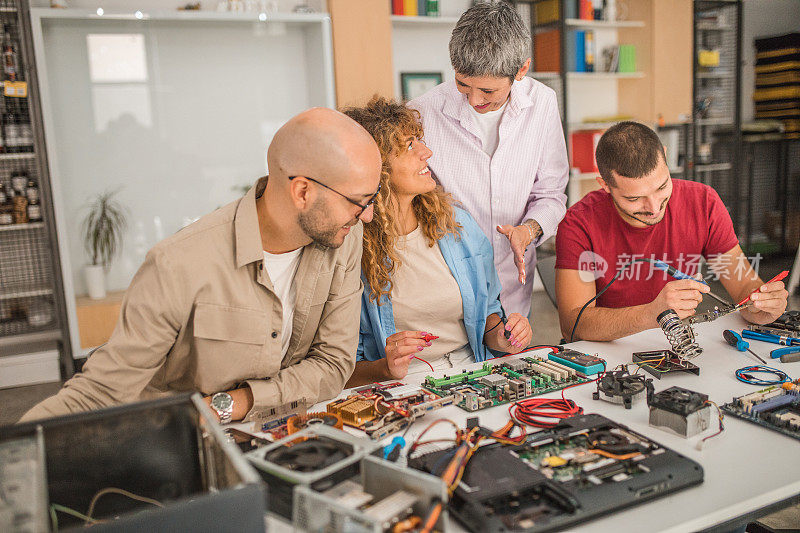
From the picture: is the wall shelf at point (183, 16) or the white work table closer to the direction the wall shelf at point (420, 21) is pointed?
the white work table

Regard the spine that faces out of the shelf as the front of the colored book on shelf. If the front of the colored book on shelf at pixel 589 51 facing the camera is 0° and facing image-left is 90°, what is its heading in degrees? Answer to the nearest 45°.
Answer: approximately 0°

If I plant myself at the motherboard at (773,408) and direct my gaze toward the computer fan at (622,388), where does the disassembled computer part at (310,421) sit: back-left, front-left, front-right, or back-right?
front-left

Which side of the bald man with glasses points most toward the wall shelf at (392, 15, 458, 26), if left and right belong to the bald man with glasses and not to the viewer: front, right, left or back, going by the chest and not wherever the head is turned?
left

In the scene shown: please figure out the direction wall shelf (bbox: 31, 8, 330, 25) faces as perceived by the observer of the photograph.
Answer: facing the viewer

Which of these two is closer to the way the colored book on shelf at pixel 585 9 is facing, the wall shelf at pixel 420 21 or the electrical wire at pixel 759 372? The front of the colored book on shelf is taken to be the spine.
the electrical wire

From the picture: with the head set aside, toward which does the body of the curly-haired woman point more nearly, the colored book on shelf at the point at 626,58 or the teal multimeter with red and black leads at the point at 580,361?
the teal multimeter with red and black leads

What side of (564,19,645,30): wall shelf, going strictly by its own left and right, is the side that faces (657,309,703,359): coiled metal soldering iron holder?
front

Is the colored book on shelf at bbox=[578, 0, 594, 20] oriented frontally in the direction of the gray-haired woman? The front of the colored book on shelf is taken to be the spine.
yes

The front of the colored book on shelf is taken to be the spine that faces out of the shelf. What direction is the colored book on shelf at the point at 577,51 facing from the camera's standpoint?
toward the camera

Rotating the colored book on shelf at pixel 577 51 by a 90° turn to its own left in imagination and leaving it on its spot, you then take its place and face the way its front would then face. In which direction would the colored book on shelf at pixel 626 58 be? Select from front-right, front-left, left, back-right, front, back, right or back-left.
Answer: front-left

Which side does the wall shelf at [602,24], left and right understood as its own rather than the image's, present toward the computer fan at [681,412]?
front

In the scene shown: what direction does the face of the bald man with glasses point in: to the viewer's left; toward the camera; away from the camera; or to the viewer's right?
to the viewer's right

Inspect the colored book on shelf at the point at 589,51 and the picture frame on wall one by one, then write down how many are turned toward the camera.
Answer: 2

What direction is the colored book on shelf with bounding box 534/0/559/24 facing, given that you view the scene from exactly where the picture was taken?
facing the viewer

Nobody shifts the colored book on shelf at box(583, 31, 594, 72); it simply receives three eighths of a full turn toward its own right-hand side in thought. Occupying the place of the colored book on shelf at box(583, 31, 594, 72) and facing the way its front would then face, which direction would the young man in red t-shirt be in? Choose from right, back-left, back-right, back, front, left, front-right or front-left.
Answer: back-left

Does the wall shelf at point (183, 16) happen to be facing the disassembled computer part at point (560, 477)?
yes

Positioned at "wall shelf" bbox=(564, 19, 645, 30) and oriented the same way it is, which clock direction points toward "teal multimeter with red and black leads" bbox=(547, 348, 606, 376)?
The teal multimeter with red and black leads is roughly at 12 o'clock from the wall shelf.

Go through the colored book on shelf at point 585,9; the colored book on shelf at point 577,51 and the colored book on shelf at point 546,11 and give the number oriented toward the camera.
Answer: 3

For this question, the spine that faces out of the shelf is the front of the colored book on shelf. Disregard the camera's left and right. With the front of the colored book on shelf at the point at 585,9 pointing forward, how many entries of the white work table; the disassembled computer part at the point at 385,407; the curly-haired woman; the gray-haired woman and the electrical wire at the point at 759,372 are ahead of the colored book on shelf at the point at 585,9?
5
